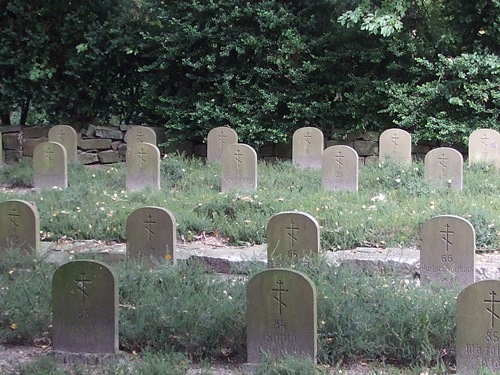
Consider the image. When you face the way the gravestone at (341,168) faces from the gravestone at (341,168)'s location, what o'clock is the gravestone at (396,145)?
the gravestone at (396,145) is roughly at 7 o'clock from the gravestone at (341,168).

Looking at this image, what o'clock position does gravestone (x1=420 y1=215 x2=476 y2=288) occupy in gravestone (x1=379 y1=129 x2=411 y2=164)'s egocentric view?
gravestone (x1=420 y1=215 x2=476 y2=288) is roughly at 12 o'clock from gravestone (x1=379 y1=129 x2=411 y2=164).

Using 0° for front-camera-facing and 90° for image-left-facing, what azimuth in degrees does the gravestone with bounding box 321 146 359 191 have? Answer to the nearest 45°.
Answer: approximately 0°

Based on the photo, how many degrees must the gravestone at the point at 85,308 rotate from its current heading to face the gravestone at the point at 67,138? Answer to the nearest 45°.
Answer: approximately 180°

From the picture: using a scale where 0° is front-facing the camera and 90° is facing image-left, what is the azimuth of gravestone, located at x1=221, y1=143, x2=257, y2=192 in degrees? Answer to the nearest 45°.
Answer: approximately 0°

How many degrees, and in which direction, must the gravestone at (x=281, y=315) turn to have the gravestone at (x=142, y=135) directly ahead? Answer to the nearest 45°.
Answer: approximately 180°

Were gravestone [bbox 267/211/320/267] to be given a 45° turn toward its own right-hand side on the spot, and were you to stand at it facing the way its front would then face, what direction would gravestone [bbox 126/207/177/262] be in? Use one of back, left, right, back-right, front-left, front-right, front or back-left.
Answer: front-right

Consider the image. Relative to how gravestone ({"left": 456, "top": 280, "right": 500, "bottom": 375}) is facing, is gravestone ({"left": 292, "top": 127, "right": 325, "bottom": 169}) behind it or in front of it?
behind
